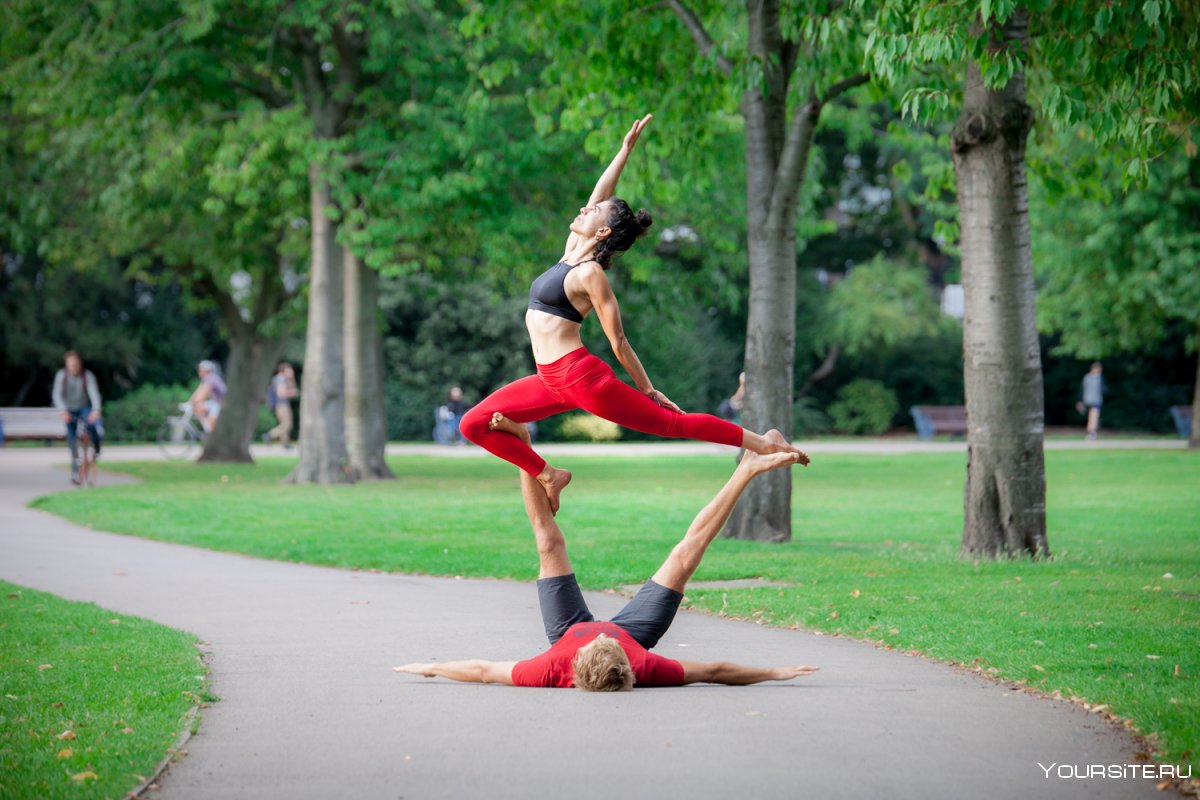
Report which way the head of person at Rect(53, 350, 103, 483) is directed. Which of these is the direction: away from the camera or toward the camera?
toward the camera

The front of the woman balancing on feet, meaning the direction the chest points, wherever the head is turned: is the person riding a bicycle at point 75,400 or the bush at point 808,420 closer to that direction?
the person riding a bicycle

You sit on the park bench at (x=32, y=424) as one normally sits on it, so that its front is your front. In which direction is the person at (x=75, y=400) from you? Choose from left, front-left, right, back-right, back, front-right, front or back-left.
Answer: front

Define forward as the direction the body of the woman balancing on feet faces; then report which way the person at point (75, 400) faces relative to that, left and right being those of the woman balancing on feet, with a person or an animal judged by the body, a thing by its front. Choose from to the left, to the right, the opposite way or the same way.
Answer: to the left

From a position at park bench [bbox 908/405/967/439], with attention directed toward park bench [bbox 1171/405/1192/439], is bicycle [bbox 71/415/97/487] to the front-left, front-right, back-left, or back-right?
back-right

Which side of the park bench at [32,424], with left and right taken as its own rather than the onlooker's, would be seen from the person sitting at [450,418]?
left

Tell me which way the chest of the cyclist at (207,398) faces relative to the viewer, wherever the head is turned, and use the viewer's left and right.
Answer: facing the viewer and to the left of the viewer

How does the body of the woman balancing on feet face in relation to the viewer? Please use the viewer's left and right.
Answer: facing to the left of the viewer

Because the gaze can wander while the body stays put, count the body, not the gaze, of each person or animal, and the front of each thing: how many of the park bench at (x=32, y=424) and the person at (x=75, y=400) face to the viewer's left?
0

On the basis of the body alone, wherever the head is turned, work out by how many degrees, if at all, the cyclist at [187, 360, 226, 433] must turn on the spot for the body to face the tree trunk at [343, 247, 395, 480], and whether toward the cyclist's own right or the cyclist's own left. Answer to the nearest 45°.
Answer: approximately 45° to the cyclist's own left

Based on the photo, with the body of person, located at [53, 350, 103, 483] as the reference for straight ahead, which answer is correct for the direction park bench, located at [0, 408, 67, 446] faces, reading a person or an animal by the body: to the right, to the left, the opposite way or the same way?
the same way

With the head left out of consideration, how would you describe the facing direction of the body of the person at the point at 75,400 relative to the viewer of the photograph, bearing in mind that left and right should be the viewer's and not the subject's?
facing the viewer

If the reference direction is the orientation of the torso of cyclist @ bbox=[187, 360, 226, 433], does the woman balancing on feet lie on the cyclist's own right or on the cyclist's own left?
on the cyclist's own left

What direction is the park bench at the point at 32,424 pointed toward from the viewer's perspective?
toward the camera

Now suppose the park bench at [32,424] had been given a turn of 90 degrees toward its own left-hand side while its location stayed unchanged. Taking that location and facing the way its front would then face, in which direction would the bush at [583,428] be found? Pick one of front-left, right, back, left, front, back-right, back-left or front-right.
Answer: front

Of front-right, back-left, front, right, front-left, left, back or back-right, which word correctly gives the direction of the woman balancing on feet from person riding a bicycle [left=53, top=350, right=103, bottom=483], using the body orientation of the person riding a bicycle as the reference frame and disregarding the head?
front
